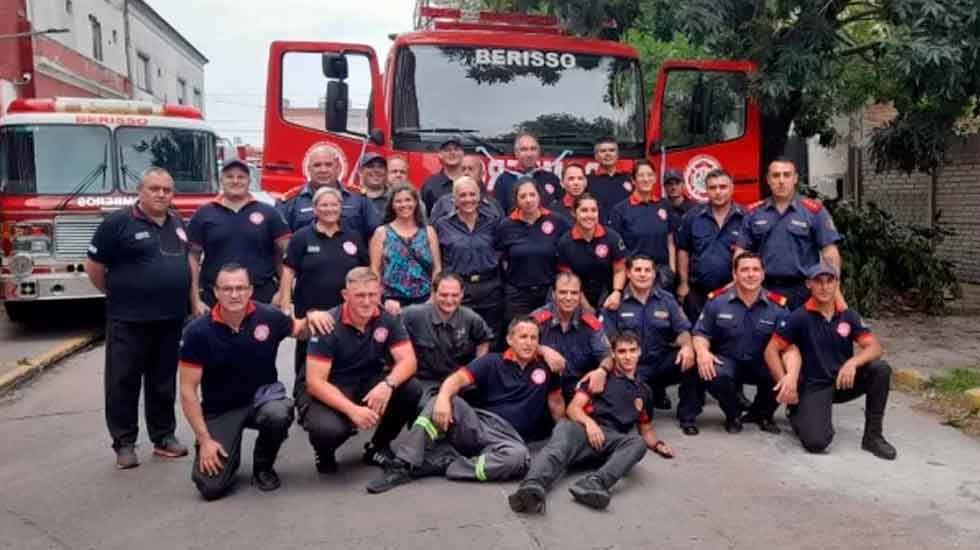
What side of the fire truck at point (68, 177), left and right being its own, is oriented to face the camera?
front

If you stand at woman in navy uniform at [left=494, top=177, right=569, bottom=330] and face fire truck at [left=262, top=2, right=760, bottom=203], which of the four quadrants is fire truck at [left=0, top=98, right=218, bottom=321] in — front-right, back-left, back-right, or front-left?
front-left

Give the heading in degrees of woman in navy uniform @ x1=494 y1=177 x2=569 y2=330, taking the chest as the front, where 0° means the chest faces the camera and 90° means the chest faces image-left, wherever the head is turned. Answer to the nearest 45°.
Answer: approximately 0°

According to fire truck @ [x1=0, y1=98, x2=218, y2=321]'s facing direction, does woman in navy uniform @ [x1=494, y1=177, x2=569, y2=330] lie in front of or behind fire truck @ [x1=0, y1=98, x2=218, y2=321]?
in front

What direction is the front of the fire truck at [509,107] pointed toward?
toward the camera

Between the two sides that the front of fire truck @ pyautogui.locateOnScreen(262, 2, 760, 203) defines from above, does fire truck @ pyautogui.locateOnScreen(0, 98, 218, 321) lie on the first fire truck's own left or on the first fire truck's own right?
on the first fire truck's own right

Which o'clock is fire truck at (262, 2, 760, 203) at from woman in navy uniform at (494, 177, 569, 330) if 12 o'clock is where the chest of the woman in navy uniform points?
The fire truck is roughly at 6 o'clock from the woman in navy uniform.

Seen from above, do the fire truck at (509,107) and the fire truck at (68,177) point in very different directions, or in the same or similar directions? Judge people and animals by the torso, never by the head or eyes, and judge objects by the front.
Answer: same or similar directions

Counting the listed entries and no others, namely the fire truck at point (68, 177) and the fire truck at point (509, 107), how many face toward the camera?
2

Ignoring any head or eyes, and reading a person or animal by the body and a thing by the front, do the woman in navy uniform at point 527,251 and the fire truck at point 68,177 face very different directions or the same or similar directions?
same or similar directions

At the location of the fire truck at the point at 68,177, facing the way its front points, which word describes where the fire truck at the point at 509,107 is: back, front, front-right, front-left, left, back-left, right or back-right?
front-left

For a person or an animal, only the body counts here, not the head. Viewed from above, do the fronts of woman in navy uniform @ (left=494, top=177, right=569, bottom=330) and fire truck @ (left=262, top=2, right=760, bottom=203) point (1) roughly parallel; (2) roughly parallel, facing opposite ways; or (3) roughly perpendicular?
roughly parallel

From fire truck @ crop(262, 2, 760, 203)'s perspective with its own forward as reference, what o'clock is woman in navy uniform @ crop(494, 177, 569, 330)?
The woman in navy uniform is roughly at 12 o'clock from the fire truck.

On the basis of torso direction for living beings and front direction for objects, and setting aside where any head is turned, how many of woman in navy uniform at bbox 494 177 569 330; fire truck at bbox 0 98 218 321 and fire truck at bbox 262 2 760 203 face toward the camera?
3

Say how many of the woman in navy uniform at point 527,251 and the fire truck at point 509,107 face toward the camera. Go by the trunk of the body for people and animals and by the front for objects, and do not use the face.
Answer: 2
